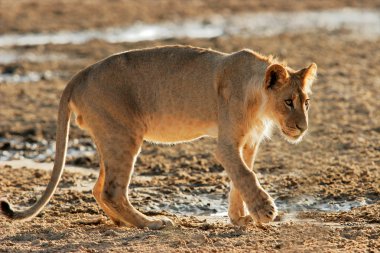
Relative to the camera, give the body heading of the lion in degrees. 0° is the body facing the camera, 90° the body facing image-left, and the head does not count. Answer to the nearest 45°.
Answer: approximately 270°
